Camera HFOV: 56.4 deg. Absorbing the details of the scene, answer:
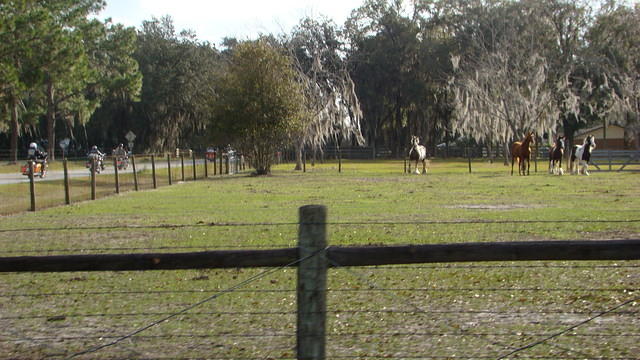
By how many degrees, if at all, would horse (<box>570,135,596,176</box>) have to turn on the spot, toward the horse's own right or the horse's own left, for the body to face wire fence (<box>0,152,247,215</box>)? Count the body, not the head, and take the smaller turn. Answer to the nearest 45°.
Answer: approximately 90° to the horse's own right

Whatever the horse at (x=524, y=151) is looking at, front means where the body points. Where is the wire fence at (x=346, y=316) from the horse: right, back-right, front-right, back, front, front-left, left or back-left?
front-right

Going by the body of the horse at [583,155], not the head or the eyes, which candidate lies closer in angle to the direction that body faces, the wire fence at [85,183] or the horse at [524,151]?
the wire fence

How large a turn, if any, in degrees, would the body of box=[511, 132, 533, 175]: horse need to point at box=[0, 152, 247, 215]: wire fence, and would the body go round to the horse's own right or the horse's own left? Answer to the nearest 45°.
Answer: approximately 90° to the horse's own right

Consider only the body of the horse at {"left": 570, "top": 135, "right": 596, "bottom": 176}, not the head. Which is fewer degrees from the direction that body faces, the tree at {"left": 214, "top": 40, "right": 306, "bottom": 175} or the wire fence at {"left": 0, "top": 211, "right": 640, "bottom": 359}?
the wire fence
